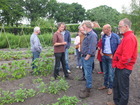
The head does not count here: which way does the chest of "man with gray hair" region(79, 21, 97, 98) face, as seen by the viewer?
to the viewer's left

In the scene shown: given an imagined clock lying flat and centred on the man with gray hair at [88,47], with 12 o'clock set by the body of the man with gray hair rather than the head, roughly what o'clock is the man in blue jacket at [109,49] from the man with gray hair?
The man in blue jacket is roughly at 5 o'clock from the man with gray hair.

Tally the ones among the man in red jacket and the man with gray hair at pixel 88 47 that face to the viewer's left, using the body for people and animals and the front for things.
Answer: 2

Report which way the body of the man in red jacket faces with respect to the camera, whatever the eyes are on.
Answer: to the viewer's left

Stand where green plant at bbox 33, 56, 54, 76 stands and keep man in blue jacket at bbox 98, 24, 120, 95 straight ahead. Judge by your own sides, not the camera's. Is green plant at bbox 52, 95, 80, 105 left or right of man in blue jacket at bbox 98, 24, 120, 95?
right

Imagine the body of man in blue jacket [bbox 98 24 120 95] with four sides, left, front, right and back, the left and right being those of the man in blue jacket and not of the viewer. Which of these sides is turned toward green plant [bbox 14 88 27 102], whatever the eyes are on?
front

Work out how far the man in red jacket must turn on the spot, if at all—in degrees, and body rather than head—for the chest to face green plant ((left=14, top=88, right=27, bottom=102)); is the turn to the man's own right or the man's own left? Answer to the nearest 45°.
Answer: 0° — they already face it

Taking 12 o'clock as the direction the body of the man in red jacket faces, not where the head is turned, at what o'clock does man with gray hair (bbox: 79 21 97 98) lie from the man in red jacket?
The man with gray hair is roughly at 1 o'clock from the man in red jacket.

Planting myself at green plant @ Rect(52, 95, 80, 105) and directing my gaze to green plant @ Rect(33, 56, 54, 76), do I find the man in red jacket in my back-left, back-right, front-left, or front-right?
back-right
